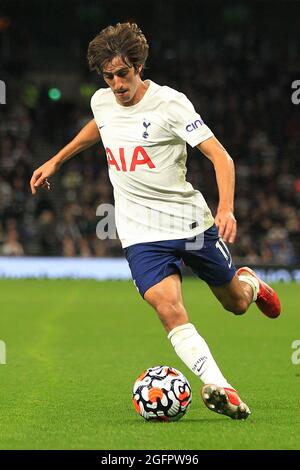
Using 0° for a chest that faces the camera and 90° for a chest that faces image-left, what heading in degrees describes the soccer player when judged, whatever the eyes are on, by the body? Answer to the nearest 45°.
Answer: approximately 45°
